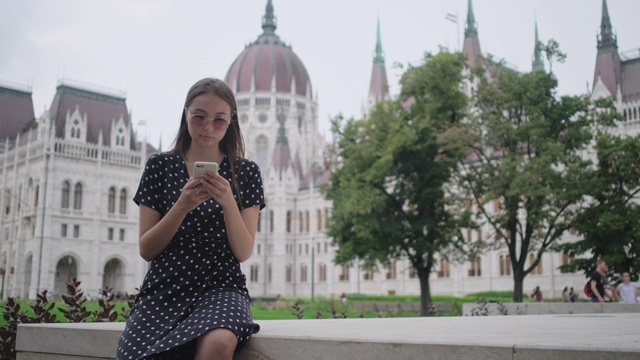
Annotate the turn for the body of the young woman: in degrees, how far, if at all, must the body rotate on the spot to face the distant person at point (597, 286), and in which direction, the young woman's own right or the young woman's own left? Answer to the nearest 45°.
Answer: approximately 135° to the young woman's own left

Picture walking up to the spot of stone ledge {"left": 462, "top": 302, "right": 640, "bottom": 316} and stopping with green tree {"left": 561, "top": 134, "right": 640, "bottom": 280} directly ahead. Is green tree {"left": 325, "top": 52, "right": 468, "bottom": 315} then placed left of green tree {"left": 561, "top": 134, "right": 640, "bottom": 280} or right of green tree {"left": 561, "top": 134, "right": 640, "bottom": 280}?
left

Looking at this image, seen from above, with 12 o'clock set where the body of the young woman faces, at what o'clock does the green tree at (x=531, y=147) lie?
The green tree is roughly at 7 o'clock from the young woman.

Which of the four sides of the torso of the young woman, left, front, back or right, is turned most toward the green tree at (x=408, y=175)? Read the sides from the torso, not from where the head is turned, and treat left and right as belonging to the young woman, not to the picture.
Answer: back

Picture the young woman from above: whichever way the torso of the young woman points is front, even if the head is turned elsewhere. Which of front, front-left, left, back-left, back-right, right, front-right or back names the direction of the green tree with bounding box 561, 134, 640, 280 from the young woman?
back-left

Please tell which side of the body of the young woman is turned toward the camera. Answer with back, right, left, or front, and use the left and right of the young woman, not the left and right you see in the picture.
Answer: front

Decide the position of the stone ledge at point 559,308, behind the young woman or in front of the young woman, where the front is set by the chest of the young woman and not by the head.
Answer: behind

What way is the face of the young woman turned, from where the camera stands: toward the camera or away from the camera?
toward the camera
